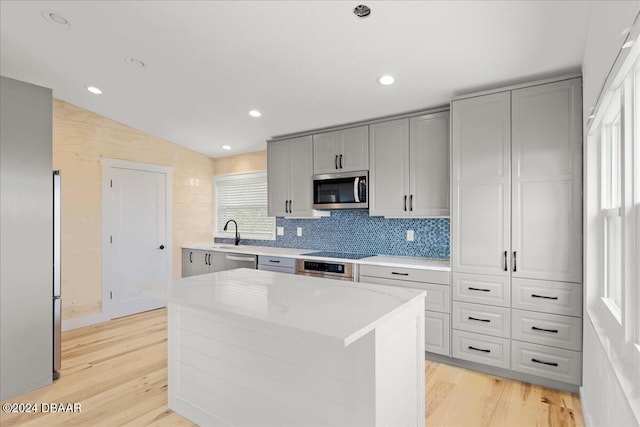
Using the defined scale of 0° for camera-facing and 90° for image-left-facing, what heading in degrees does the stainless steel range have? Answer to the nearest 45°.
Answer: approximately 45°

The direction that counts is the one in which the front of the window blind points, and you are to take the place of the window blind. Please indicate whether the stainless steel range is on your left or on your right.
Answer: on your left

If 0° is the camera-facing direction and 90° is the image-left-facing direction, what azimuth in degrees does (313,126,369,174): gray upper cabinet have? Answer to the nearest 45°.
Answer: approximately 45°

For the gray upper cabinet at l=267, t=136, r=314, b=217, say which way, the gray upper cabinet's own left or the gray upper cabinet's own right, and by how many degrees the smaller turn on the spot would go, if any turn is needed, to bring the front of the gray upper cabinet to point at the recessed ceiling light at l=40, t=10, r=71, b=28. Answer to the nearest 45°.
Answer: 0° — it already faces it

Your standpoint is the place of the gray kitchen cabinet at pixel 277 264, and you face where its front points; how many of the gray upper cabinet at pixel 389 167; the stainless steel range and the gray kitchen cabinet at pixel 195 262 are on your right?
1

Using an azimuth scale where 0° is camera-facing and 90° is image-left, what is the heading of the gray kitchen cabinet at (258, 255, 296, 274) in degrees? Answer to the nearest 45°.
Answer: approximately 45°

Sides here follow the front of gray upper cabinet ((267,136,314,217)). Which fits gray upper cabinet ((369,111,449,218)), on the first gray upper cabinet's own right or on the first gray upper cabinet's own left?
on the first gray upper cabinet's own left
